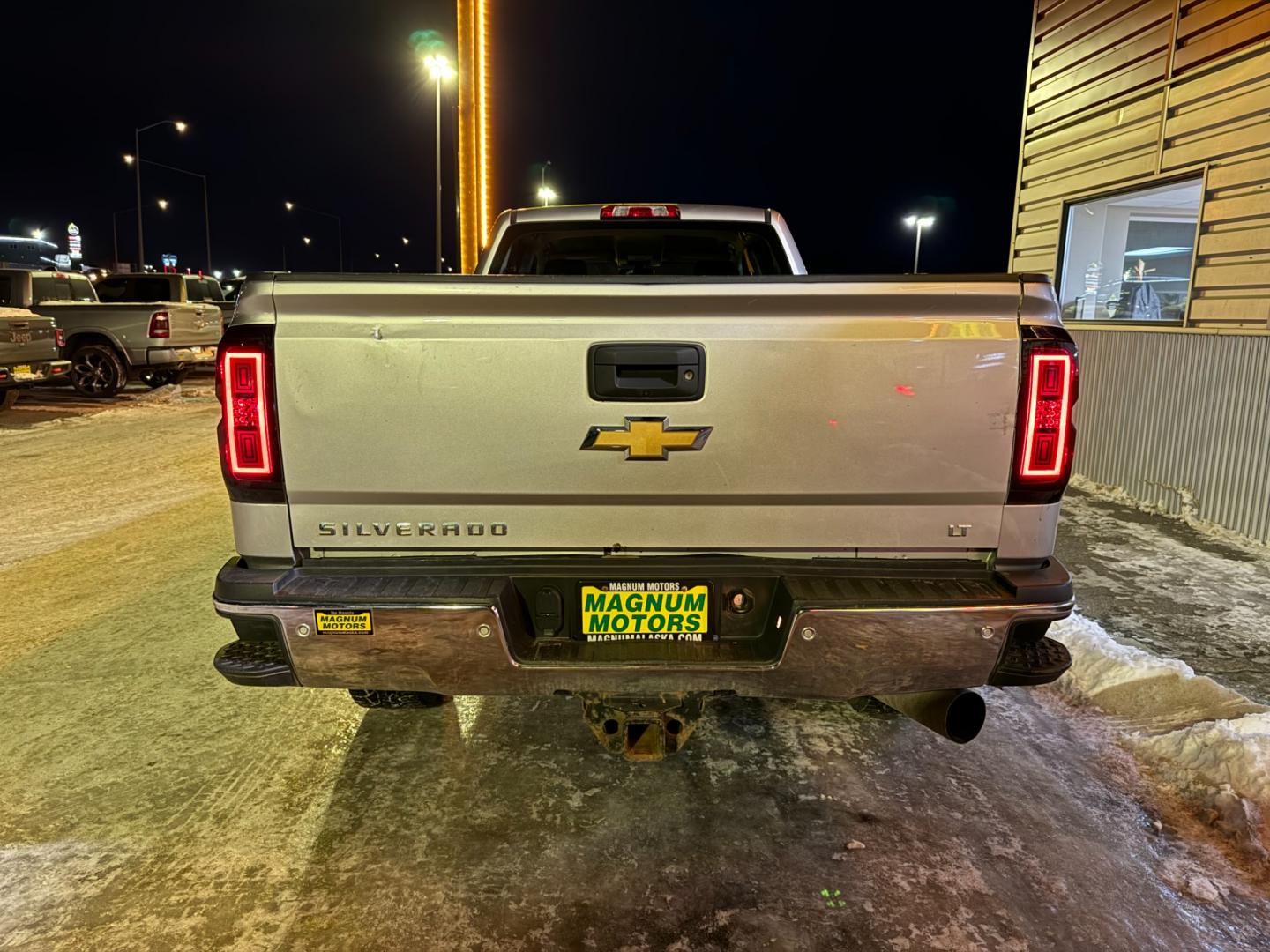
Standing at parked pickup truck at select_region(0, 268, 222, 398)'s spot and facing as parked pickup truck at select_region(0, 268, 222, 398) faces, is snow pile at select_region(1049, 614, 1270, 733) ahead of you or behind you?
behind

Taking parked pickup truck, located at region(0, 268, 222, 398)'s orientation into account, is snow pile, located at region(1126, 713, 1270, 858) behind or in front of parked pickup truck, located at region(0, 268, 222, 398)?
behind

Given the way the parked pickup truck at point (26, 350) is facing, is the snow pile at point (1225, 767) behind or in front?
behind

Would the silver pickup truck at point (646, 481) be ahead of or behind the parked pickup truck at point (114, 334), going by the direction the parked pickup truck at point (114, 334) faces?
behind

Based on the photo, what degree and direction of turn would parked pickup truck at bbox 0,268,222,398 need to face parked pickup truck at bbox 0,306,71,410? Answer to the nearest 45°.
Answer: approximately 135° to its left

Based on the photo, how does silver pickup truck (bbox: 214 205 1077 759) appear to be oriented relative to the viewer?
away from the camera

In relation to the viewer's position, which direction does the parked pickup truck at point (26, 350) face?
facing away from the viewer and to the left of the viewer

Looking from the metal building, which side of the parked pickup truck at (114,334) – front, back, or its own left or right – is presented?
back

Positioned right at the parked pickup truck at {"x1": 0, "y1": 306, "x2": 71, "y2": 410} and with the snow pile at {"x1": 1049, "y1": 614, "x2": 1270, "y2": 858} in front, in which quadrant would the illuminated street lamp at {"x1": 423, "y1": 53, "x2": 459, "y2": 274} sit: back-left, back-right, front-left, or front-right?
back-left

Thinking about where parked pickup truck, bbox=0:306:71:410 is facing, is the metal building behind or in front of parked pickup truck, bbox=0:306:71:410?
behind

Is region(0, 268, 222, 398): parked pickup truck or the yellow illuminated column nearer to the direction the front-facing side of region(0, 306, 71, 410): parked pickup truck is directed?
the parked pickup truck

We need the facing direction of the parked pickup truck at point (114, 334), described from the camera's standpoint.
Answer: facing away from the viewer and to the left of the viewer
